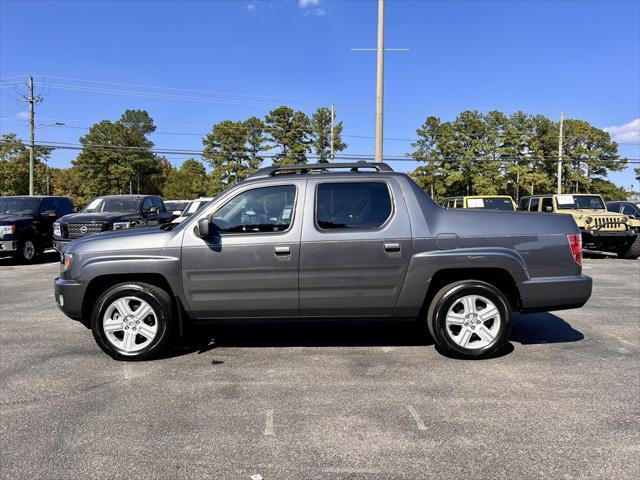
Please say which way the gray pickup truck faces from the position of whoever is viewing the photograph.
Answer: facing to the left of the viewer

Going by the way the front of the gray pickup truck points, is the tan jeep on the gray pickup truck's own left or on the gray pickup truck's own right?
on the gray pickup truck's own right

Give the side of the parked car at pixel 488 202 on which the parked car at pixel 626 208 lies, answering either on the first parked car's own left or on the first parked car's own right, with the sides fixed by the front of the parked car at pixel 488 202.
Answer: on the first parked car's own left

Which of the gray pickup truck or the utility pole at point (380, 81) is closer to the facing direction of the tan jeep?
the gray pickup truck

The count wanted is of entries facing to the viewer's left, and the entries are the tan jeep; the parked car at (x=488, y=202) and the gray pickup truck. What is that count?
1

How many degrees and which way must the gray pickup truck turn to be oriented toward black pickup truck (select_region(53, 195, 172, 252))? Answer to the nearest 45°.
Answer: approximately 45° to its right

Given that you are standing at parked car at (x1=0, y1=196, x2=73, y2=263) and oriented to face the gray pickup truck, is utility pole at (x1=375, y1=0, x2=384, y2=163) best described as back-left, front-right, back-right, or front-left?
front-left

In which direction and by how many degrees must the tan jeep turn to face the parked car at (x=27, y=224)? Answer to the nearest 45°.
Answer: approximately 90° to its right

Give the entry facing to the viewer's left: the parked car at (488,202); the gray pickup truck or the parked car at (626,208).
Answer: the gray pickup truck

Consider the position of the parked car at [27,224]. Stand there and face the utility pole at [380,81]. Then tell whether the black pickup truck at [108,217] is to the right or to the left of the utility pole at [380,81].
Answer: right

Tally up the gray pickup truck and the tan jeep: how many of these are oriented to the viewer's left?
1

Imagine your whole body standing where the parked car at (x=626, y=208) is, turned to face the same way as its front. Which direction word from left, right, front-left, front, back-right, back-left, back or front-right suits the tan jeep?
front-right

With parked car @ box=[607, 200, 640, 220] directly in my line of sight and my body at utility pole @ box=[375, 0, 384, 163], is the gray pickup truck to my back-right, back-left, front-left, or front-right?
back-right

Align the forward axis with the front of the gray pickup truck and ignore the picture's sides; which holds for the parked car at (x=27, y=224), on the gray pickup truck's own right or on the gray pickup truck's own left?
on the gray pickup truck's own right
